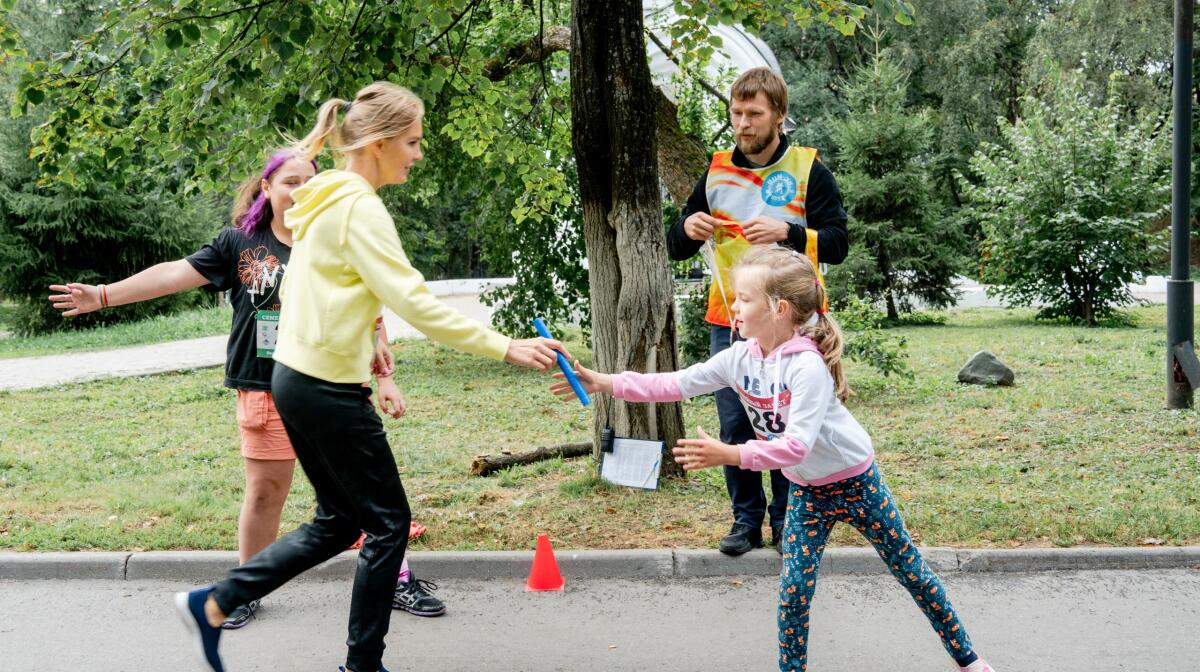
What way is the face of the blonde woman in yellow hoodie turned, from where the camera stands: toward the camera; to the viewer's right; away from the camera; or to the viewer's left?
to the viewer's right

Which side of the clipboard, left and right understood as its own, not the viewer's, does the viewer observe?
front

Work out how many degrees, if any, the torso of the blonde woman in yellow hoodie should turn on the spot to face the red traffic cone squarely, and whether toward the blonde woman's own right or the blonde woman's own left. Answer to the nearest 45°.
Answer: approximately 45° to the blonde woman's own left

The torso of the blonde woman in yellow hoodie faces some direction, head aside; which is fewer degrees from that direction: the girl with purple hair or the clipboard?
the clipboard

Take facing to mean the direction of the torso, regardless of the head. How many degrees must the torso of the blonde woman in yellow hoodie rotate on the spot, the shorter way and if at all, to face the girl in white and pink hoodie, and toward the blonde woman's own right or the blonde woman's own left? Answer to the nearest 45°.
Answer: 0° — they already face them

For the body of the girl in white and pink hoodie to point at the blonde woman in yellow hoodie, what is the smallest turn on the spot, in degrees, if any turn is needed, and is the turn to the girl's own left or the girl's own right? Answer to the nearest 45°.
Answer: approximately 45° to the girl's own right

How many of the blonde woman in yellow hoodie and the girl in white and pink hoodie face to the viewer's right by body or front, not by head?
1

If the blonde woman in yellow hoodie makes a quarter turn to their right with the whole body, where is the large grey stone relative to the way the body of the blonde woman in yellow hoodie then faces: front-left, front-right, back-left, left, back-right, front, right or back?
back-left

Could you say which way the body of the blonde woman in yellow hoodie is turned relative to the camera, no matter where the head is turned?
to the viewer's right

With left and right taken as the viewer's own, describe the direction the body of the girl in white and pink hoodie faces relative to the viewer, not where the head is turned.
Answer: facing the viewer and to the left of the viewer

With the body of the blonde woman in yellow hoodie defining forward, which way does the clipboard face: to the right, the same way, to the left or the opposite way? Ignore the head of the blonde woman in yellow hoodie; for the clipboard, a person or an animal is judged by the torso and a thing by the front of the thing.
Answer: to the right

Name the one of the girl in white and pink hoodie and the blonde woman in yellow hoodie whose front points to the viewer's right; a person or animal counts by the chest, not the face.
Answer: the blonde woman in yellow hoodie
